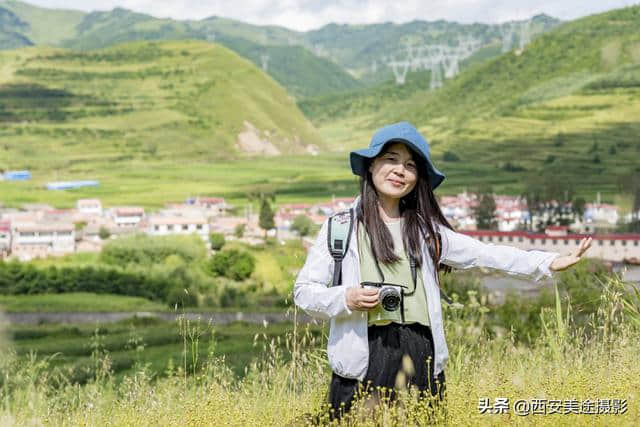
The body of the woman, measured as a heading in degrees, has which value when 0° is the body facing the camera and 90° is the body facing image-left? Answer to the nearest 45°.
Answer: approximately 0°

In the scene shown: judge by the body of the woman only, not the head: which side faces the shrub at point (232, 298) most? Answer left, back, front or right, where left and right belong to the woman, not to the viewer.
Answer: back
